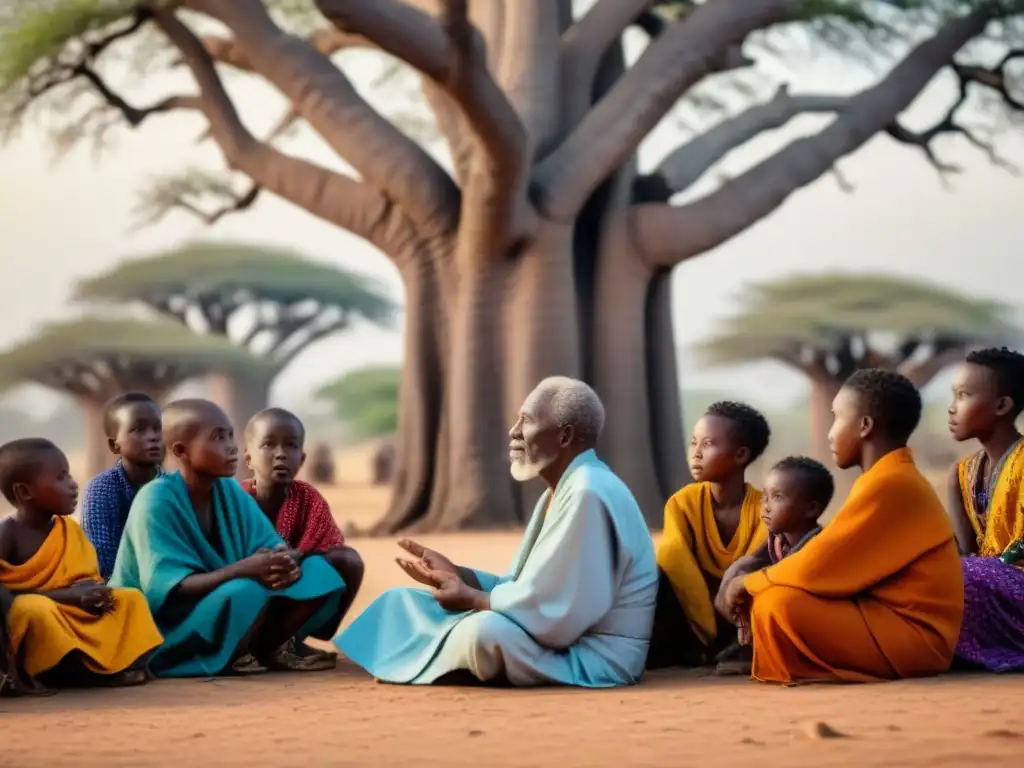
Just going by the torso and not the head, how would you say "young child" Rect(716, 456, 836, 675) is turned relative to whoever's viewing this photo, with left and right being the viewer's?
facing the viewer and to the left of the viewer

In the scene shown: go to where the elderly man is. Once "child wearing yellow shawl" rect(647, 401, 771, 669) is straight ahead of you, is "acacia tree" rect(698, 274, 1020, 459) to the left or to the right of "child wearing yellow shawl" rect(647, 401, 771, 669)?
left

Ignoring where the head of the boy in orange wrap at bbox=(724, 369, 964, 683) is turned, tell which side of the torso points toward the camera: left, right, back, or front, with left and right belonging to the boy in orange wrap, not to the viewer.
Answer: left

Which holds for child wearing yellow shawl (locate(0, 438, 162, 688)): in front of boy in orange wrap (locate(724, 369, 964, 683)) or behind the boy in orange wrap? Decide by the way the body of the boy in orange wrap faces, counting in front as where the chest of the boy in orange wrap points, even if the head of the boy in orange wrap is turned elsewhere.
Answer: in front

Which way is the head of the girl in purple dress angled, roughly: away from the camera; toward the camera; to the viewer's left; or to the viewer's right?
to the viewer's left

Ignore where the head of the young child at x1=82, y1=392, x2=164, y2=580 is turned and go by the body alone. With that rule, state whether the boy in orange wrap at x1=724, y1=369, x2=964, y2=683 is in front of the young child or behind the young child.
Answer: in front

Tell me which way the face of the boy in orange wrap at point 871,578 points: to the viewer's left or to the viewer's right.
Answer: to the viewer's left

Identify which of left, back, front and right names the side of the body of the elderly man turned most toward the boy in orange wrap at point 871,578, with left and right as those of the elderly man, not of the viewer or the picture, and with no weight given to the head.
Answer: back

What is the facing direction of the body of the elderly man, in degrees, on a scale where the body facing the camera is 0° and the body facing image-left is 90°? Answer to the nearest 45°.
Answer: approximately 90°

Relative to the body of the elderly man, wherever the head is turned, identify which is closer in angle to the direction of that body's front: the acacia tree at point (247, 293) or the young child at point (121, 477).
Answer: the young child

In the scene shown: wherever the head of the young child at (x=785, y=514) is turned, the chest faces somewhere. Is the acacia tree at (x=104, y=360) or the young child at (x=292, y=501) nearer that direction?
the young child

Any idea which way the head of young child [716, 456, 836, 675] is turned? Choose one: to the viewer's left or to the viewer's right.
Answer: to the viewer's left

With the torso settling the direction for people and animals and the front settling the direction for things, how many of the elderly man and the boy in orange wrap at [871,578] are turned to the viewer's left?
2
